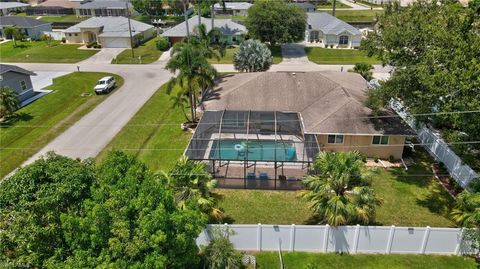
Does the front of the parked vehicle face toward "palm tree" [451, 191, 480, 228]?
no

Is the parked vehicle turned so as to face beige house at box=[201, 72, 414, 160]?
no

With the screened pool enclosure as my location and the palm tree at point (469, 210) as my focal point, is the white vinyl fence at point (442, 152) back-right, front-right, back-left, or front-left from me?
front-left

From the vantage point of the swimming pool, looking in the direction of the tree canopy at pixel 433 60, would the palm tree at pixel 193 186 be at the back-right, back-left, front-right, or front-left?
back-right

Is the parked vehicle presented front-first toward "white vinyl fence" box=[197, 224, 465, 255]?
no

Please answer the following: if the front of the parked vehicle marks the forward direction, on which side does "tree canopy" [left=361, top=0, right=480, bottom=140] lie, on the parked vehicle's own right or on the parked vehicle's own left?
on the parked vehicle's own left
